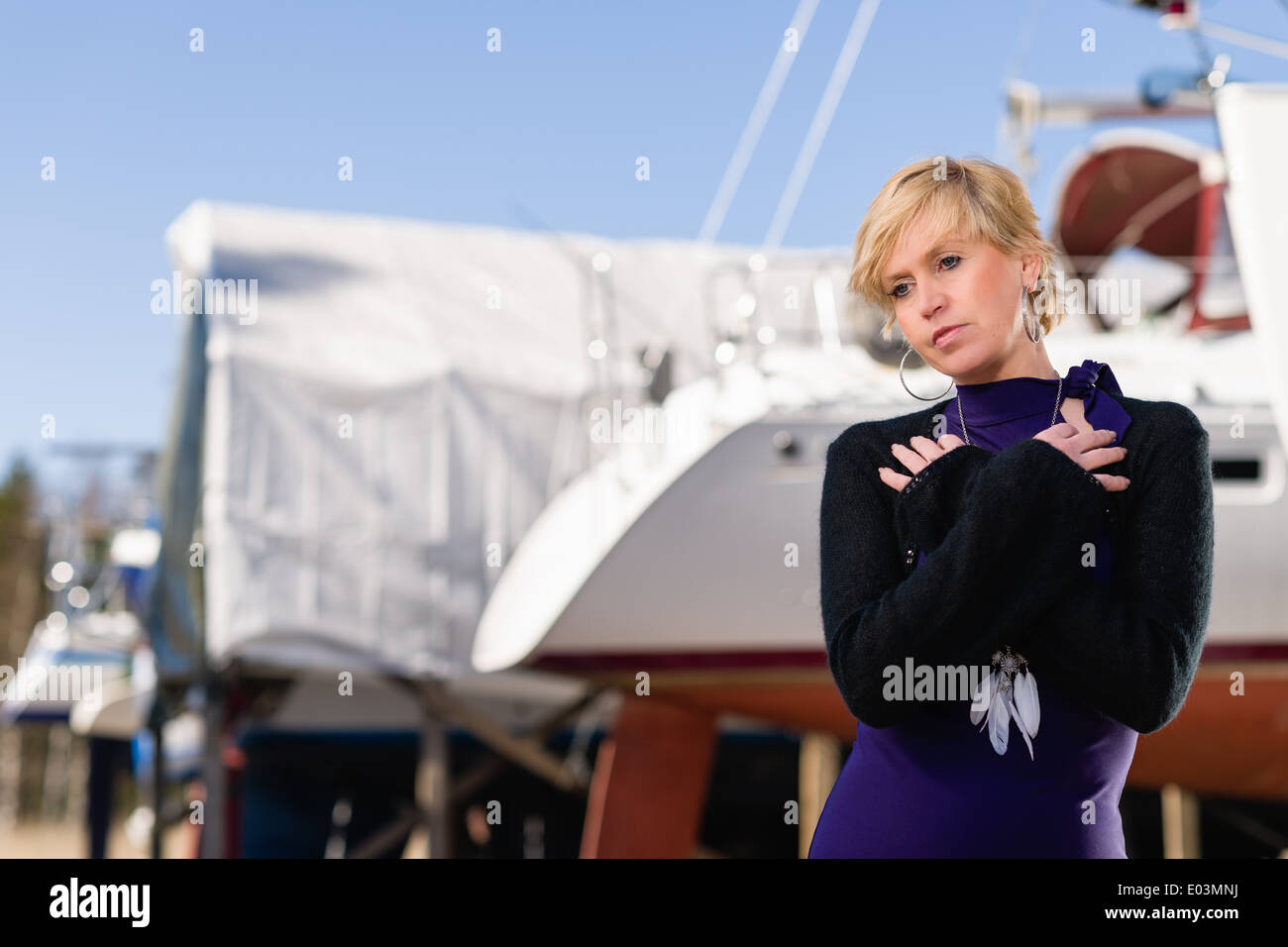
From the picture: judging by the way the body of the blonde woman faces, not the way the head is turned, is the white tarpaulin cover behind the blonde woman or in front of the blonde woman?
behind

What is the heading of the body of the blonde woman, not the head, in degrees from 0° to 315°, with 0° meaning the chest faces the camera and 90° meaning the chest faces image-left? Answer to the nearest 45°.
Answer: approximately 0°

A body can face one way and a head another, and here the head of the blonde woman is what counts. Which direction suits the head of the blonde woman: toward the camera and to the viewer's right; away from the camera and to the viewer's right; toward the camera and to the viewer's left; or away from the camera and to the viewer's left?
toward the camera and to the viewer's left
